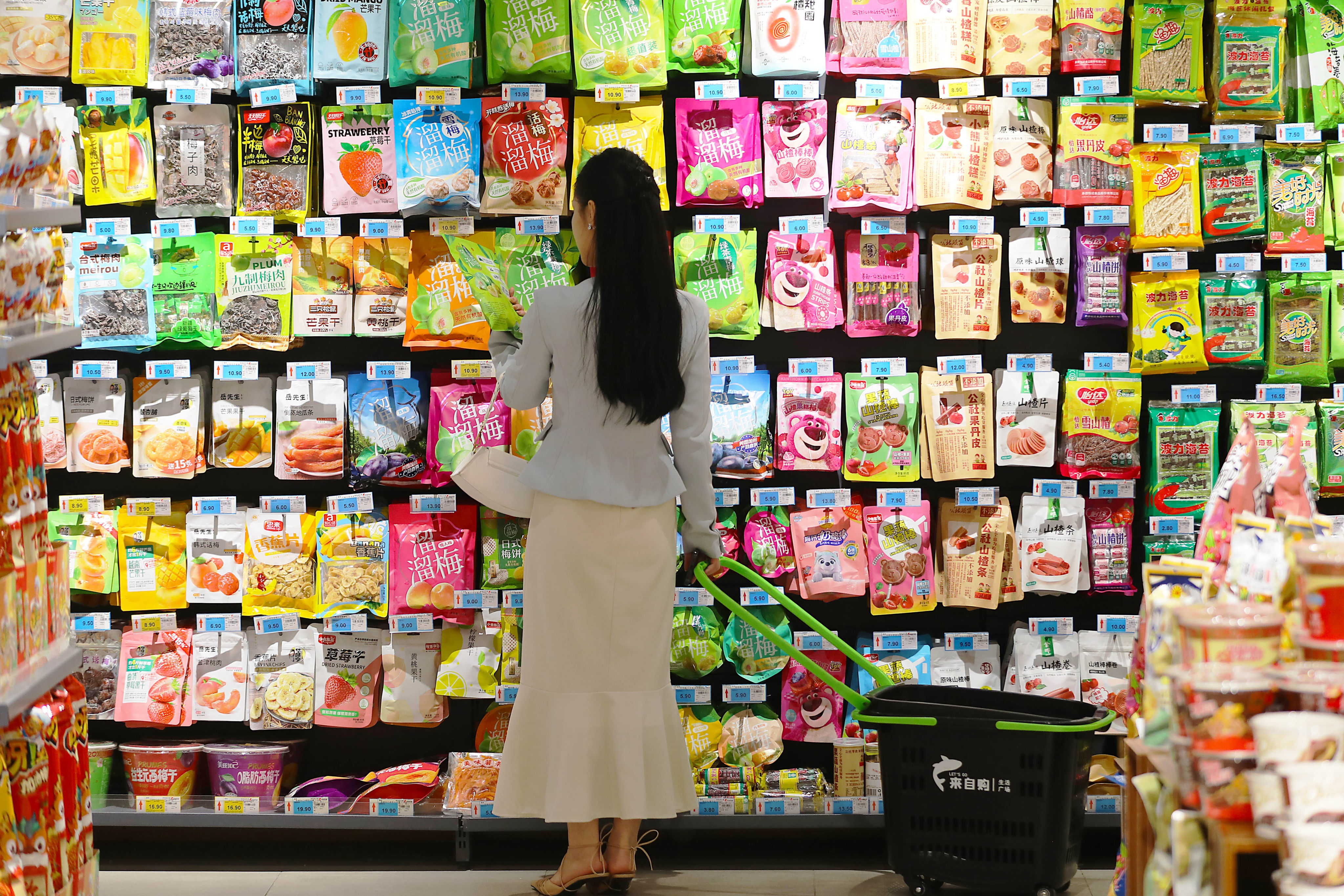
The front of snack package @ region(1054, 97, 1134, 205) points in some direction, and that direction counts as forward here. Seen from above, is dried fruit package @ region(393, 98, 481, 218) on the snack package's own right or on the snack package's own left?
on the snack package's own right

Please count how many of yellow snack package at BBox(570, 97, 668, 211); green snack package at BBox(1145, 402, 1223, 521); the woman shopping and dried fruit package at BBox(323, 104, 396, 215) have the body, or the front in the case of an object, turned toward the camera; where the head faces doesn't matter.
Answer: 3

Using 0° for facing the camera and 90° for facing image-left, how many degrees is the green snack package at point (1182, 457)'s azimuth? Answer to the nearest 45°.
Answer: approximately 0°

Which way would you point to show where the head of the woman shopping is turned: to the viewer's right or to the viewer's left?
to the viewer's left

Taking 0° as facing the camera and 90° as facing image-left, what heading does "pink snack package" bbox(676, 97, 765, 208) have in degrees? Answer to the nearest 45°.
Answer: approximately 0°
